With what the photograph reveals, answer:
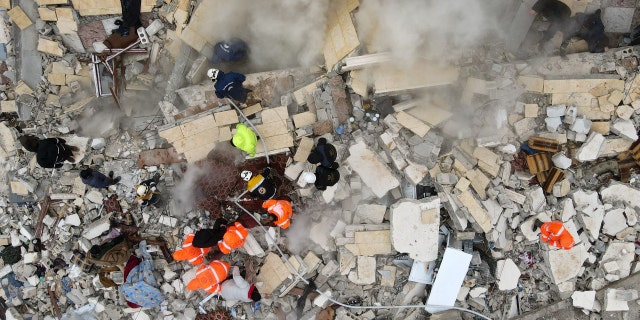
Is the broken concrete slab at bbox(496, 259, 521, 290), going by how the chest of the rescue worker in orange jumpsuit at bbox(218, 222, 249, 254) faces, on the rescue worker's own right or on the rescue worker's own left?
on the rescue worker's own right

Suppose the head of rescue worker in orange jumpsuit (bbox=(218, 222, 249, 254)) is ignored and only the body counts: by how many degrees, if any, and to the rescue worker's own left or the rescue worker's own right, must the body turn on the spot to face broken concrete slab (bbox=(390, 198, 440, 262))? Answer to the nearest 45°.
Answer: approximately 45° to the rescue worker's own right

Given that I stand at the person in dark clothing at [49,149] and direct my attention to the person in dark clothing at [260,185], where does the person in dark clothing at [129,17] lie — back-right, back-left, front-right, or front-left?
front-left

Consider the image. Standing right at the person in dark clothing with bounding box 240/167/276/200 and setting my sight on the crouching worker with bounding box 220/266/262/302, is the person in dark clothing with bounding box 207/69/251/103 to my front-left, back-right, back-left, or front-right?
back-right

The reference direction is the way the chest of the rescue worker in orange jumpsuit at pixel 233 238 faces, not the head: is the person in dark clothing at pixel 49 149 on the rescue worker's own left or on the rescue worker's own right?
on the rescue worker's own left

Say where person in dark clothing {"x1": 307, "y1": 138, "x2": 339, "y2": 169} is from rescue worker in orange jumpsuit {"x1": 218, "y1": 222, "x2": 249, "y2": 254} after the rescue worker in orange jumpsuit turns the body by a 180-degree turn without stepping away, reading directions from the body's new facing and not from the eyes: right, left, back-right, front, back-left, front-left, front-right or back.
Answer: back-left

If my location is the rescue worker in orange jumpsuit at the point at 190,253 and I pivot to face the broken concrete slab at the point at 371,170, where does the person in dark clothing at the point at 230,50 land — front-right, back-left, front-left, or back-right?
front-left

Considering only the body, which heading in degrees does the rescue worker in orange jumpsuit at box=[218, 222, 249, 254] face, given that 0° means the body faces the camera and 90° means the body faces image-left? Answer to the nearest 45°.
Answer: approximately 225°

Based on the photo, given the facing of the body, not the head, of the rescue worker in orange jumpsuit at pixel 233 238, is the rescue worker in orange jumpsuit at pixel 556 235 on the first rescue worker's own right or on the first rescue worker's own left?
on the first rescue worker's own right
